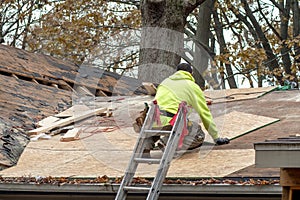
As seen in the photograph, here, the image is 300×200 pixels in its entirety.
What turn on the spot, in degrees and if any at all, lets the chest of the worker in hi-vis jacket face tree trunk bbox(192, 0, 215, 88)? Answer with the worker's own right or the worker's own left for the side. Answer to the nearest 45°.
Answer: approximately 45° to the worker's own left

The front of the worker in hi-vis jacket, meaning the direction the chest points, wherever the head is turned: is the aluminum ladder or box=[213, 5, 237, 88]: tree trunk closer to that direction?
the tree trunk

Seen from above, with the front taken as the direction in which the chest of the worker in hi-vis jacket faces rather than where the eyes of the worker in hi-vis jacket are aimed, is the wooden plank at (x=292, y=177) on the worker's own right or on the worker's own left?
on the worker's own right

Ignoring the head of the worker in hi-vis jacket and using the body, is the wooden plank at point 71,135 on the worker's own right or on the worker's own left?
on the worker's own left

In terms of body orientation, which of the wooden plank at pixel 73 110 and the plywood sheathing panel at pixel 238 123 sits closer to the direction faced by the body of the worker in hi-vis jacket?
the plywood sheathing panel

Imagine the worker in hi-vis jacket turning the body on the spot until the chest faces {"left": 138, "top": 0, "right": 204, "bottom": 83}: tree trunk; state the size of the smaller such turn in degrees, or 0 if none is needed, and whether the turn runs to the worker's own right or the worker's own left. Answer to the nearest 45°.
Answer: approximately 45° to the worker's own left

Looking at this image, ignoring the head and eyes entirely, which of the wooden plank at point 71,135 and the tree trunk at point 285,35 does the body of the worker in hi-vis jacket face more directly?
the tree trunk

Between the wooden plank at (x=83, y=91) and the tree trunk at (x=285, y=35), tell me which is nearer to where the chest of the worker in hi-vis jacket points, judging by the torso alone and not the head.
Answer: the tree trunk

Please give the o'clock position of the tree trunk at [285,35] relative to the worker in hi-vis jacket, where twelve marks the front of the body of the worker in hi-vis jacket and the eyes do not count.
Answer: The tree trunk is roughly at 11 o'clock from the worker in hi-vis jacket.

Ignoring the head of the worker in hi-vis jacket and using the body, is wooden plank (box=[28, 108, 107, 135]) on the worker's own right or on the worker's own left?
on the worker's own left

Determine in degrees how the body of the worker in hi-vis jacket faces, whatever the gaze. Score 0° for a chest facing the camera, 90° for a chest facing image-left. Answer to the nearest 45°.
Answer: approximately 225°
